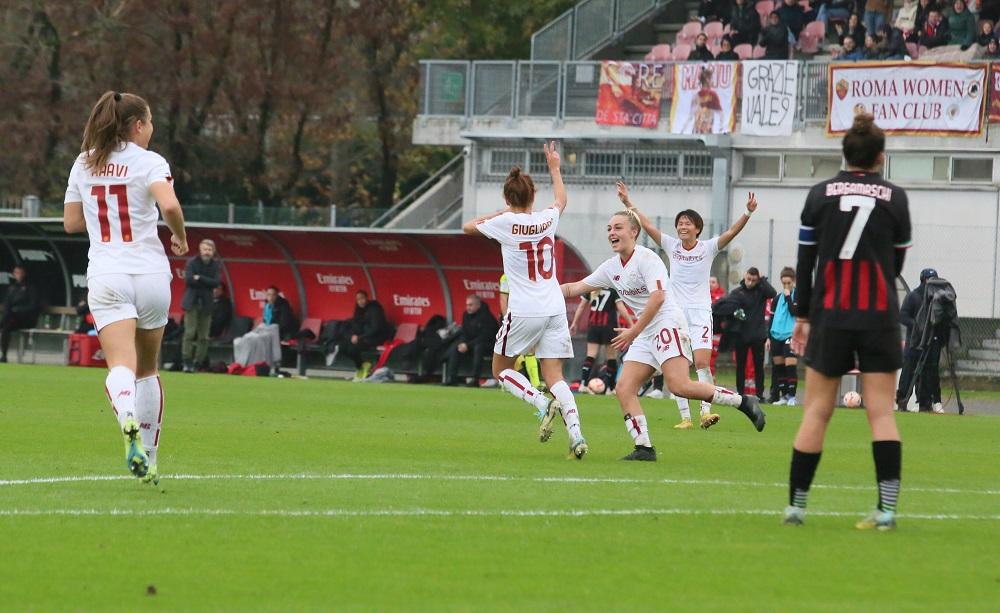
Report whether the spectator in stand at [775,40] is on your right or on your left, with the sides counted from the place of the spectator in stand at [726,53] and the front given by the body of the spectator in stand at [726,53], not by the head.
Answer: on your left

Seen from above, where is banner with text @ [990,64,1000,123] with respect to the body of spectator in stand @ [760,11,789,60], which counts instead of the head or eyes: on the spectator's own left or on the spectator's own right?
on the spectator's own left

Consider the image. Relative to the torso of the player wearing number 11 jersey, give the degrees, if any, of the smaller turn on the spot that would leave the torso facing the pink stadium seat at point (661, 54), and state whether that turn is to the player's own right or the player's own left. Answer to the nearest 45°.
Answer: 0° — they already face it

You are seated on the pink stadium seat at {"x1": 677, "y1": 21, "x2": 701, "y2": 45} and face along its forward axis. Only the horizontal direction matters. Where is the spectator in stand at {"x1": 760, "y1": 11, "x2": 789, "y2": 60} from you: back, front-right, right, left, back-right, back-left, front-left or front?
left

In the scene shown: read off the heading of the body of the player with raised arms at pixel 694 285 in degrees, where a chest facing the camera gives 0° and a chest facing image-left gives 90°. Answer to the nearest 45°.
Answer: approximately 0°

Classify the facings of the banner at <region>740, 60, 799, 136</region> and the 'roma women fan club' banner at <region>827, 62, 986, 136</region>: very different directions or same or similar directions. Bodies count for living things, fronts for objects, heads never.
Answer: same or similar directions

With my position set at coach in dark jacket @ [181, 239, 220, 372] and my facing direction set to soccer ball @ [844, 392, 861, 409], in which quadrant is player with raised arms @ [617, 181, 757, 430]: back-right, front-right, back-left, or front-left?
front-right

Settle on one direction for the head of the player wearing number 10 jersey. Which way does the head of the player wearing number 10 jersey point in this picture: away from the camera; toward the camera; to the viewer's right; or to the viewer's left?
away from the camera

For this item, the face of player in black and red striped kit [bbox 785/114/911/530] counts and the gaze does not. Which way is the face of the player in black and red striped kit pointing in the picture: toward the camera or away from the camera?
away from the camera

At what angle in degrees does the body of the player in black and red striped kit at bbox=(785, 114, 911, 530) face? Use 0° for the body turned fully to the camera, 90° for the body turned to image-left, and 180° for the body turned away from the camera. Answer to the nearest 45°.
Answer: approximately 180°

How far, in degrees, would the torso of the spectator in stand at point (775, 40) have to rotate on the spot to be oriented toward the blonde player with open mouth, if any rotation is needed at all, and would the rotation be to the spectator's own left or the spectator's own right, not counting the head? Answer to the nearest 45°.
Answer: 0° — they already face them

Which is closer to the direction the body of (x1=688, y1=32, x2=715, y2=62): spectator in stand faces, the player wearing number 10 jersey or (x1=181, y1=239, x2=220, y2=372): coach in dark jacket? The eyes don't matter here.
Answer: the player wearing number 10 jersey

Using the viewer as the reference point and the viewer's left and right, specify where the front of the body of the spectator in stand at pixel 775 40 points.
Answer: facing the viewer

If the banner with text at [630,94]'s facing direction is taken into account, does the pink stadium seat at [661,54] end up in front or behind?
behind

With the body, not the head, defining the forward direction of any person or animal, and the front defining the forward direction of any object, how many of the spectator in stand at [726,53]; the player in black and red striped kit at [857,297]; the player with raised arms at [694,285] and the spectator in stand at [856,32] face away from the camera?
1

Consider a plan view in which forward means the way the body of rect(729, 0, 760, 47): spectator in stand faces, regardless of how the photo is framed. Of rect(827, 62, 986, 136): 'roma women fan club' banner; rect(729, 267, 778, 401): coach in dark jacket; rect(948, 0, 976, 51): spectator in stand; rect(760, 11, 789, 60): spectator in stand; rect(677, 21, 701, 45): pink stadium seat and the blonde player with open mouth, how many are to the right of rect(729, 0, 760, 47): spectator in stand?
1

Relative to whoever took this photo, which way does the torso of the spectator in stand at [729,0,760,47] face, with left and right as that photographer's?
facing the viewer and to the left of the viewer
